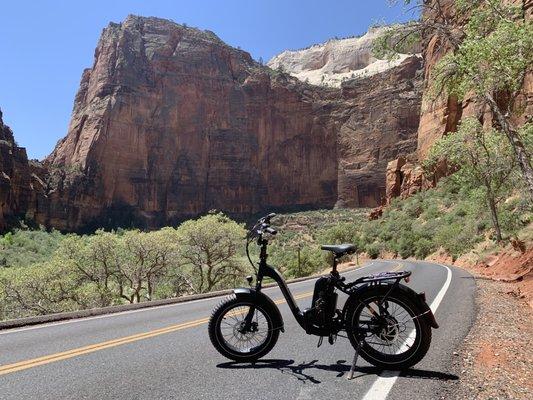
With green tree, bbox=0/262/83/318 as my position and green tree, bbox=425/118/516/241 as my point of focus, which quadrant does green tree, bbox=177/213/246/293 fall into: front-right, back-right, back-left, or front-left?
front-left

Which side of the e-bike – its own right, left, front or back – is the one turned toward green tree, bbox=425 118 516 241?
right

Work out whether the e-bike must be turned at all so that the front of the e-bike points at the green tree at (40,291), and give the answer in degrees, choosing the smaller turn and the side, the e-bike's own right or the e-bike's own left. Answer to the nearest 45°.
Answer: approximately 45° to the e-bike's own right

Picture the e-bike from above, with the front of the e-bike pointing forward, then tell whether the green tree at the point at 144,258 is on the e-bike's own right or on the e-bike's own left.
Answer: on the e-bike's own right

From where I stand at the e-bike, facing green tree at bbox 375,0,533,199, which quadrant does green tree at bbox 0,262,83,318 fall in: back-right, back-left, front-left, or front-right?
front-left

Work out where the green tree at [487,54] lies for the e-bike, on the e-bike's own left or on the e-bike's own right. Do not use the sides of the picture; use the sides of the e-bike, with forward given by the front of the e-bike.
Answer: on the e-bike's own right

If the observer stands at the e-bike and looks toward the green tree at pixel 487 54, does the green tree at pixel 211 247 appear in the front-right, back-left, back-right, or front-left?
front-left

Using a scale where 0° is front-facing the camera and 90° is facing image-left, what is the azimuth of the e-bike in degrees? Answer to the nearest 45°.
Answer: approximately 90°
